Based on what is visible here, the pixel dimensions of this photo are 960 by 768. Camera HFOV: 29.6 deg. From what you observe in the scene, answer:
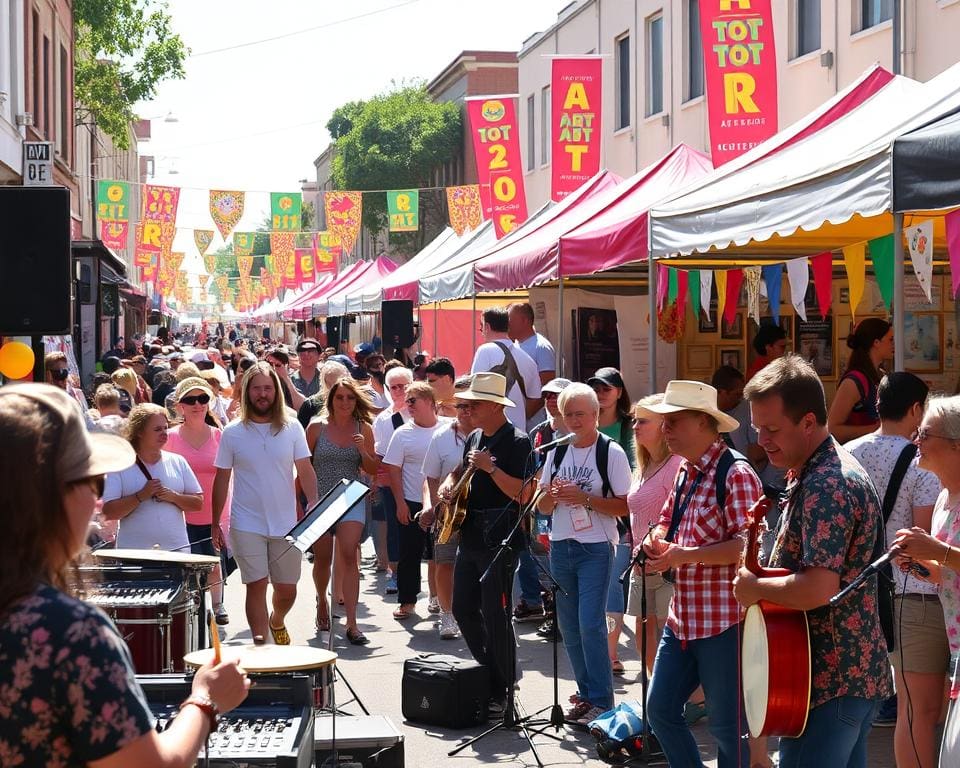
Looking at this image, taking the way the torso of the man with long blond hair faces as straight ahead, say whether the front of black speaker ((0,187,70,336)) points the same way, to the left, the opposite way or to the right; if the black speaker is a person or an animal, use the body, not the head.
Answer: the same way

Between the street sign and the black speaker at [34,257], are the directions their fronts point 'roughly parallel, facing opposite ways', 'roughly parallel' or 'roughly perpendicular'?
roughly parallel

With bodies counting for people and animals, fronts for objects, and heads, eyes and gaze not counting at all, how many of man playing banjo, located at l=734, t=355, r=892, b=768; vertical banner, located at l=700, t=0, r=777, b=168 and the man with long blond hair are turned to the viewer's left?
1

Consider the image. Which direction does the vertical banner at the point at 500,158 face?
toward the camera

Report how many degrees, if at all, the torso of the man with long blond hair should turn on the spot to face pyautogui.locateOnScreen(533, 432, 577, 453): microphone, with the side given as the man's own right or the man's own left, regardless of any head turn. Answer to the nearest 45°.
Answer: approximately 45° to the man's own left

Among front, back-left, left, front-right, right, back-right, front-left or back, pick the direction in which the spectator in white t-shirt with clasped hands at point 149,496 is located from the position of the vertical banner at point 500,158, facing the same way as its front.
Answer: front

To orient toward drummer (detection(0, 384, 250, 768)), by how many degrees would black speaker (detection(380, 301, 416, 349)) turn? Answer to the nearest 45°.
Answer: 0° — it already faces them

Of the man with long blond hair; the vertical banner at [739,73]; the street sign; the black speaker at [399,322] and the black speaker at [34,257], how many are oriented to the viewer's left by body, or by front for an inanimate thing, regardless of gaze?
0

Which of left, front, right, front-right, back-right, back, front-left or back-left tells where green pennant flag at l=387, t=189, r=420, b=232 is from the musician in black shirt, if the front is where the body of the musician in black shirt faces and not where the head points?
back-right

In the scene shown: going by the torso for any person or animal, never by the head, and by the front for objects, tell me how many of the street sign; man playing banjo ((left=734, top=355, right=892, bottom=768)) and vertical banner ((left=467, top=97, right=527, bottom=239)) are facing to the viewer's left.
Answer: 1

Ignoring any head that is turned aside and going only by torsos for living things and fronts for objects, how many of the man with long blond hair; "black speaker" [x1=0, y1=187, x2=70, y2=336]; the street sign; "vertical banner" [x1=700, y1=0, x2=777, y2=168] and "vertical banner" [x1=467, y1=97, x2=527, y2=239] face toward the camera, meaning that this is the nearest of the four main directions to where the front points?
5

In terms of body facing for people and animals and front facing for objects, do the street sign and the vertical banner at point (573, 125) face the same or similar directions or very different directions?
same or similar directions

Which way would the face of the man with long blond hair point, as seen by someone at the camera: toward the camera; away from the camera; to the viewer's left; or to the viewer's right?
toward the camera

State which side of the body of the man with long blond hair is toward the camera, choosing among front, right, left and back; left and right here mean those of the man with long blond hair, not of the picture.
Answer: front

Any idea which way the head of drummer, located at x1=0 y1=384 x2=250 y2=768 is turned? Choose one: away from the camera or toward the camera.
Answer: away from the camera

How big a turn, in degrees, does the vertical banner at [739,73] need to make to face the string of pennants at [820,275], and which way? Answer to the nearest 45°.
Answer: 0° — it already faces it
